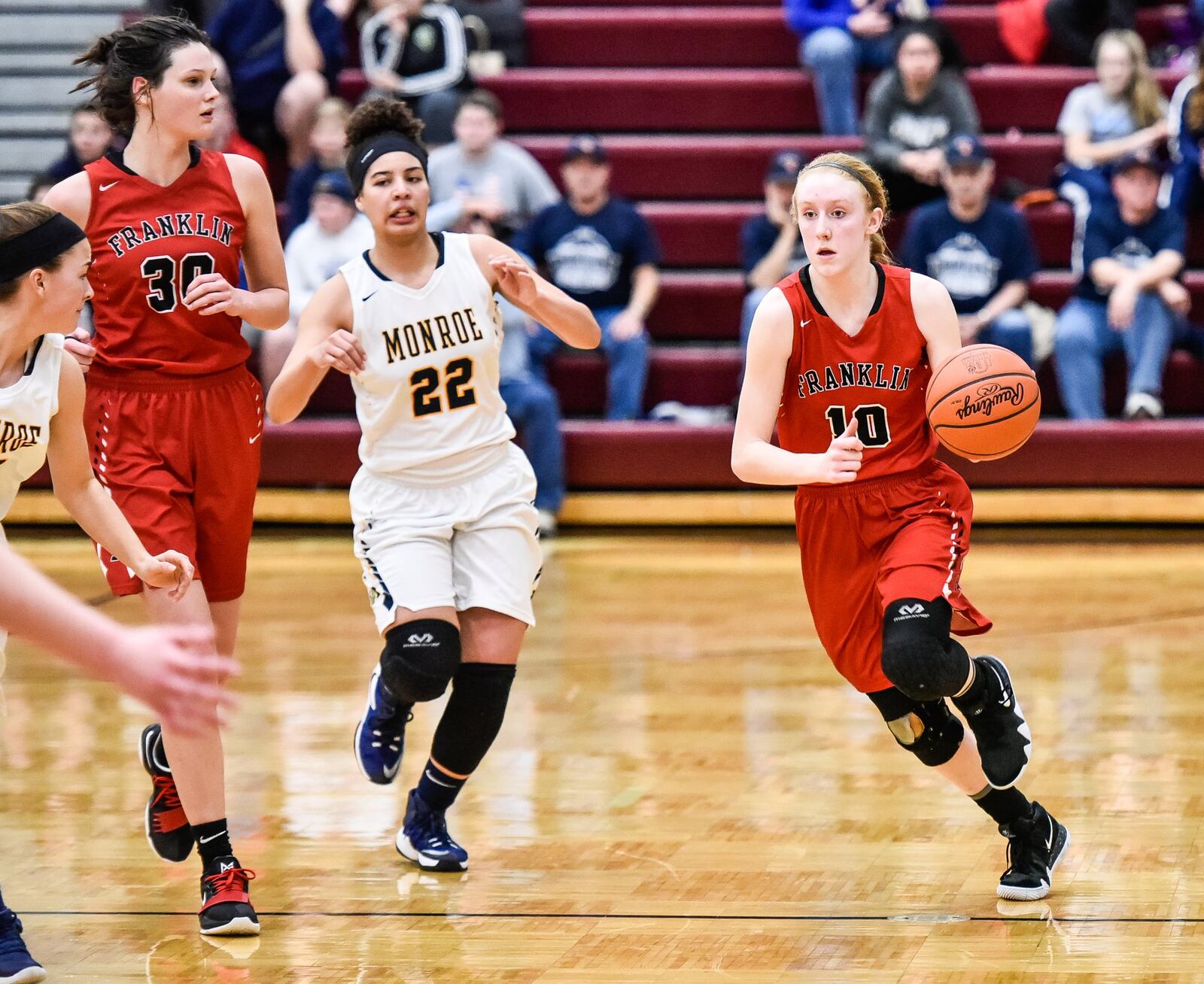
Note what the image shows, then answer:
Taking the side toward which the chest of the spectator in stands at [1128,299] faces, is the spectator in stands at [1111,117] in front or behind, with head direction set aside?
behind

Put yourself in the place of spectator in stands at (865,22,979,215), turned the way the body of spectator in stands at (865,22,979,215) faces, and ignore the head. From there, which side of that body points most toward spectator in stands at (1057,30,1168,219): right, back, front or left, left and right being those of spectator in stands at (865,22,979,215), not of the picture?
left

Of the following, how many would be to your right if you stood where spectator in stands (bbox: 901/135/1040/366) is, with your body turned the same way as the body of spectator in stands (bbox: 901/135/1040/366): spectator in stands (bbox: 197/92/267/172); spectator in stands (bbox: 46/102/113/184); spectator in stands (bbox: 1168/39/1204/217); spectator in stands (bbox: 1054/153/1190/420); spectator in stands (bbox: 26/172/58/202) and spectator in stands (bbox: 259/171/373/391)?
4

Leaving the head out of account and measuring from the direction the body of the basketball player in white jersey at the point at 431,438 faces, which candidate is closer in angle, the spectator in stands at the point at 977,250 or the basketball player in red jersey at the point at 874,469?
the basketball player in red jersey

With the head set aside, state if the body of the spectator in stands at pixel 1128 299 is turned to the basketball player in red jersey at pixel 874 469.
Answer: yes

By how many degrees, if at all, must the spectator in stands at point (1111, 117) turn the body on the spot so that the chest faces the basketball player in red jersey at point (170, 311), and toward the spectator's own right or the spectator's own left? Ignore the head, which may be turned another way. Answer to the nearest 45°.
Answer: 0° — they already face them

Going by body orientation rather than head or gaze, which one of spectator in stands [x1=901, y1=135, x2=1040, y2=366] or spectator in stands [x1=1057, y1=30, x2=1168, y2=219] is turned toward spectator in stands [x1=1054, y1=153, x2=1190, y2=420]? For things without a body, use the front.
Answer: spectator in stands [x1=1057, y1=30, x2=1168, y2=219]

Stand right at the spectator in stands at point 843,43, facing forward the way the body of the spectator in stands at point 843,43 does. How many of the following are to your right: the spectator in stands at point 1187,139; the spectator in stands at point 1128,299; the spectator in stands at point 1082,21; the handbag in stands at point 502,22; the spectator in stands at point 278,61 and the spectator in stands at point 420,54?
3

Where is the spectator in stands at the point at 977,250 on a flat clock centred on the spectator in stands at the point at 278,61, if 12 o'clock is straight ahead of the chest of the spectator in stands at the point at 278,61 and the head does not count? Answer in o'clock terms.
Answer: the spectator in stands at the point at 977,250 is roughly at 10 o'clock from the spectator in stands at the point at 278,61.
